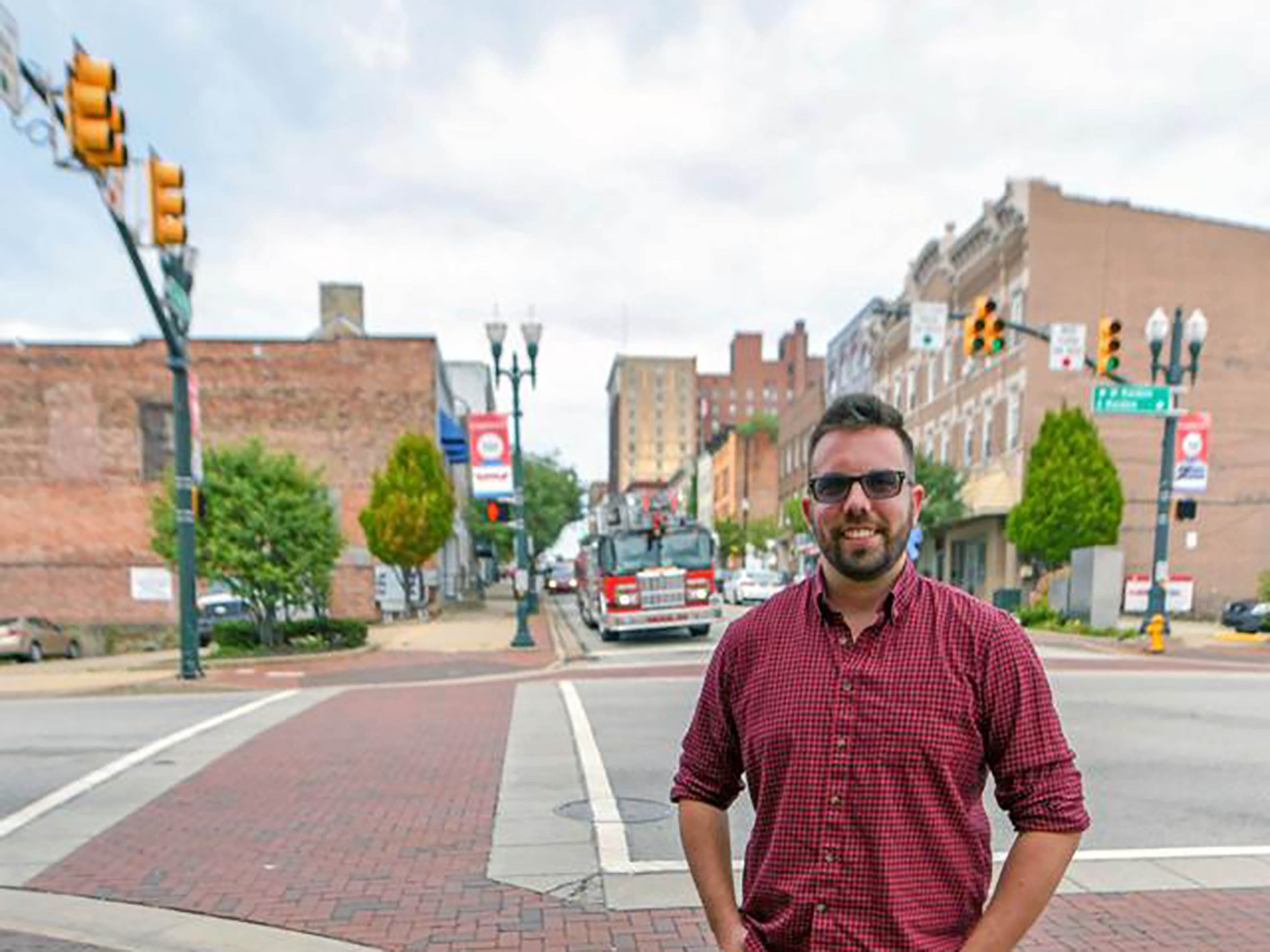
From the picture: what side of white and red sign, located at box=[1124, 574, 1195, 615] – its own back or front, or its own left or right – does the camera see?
front

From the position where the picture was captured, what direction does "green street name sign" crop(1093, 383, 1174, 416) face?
facing the viewer

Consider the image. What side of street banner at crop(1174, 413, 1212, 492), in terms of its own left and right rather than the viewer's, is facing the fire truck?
right

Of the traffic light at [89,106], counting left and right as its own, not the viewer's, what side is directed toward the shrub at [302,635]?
left

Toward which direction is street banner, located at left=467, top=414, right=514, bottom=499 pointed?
toward the camera

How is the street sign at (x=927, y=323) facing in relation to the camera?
toward the camera

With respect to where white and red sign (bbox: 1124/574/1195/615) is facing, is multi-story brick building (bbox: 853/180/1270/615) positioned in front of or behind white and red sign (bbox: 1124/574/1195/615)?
behind

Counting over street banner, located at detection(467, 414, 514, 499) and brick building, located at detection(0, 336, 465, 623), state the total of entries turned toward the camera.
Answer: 1

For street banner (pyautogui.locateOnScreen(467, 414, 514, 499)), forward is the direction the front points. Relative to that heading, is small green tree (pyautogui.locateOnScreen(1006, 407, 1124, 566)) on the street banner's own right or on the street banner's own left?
on the street banner's own left

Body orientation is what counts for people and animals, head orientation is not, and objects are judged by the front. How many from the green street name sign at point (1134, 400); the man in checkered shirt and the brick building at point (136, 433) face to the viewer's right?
1

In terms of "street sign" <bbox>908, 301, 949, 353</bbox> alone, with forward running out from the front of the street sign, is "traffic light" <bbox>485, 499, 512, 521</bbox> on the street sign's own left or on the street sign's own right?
on the street sign's own right

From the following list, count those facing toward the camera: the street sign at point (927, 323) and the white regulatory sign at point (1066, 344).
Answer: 2

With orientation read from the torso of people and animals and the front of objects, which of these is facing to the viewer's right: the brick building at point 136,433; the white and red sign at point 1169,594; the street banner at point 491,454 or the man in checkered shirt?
the brick building

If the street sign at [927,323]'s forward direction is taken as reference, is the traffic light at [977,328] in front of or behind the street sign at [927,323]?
in front
